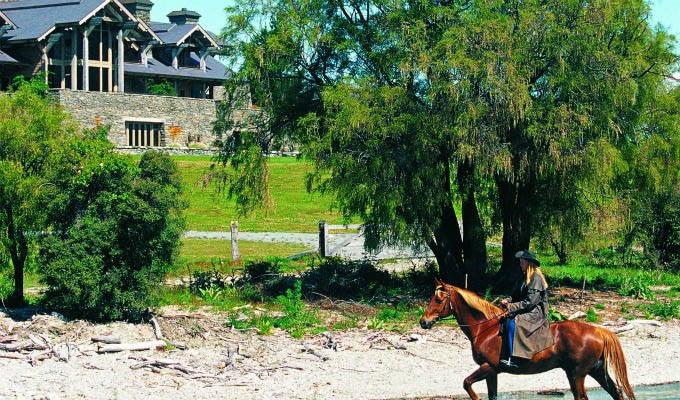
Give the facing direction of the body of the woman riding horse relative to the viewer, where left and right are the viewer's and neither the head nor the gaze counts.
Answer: facing to the left of the viewer

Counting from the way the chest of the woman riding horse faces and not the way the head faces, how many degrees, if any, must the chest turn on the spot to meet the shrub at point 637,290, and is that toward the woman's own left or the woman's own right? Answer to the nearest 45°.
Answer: approximately 90° to the woman's own right

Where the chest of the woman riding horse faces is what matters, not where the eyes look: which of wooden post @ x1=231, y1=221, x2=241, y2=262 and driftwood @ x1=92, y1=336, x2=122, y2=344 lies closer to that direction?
the driftwood

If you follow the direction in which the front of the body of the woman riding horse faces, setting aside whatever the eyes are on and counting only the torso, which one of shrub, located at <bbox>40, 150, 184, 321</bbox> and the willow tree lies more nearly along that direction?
the shrub

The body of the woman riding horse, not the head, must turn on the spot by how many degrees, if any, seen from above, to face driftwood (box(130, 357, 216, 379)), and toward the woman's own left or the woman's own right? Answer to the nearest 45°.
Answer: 0° — they already face it

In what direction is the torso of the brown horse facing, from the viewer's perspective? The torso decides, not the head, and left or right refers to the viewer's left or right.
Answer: facing to the left of the viewer
